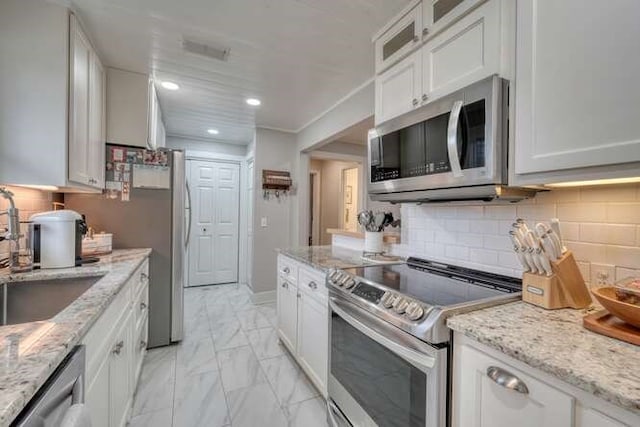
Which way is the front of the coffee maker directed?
to the viewer's right

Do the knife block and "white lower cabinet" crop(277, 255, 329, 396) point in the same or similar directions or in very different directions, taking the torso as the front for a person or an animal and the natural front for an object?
same or similar directions

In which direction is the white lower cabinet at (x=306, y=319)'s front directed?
to the viewer's left

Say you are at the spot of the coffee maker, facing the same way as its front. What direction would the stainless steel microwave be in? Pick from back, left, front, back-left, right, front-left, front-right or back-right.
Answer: front-right

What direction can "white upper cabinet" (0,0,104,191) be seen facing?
to the viewer's right

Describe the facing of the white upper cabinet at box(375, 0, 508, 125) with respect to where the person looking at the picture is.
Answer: facing the viewer and to the left of the viewer

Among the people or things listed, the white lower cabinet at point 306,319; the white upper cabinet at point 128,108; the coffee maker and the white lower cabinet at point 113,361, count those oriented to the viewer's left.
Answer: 1

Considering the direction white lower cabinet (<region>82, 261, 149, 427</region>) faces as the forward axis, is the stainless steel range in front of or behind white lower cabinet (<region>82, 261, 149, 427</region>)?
in front

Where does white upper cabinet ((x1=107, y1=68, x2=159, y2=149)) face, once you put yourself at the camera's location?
facing to the right of the viewer

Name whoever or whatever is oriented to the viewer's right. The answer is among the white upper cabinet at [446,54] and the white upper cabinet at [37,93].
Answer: the white upper cabinet at [37,93]

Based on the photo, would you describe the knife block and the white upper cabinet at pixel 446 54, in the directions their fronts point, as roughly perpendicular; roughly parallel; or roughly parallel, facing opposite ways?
roughly parallel
